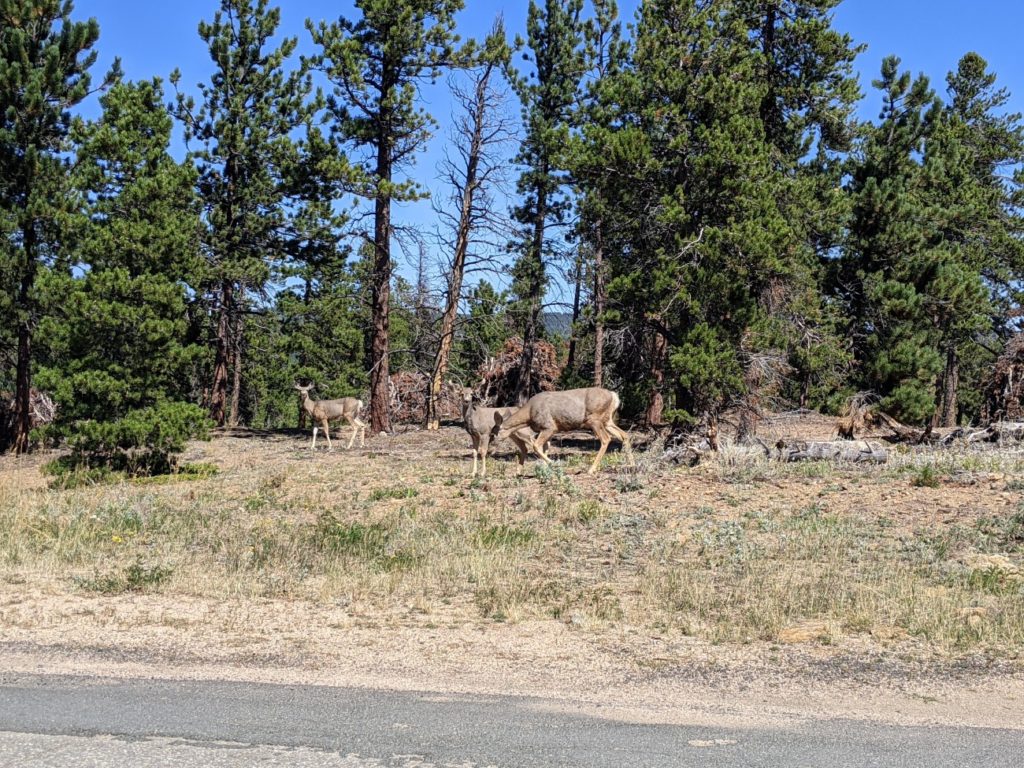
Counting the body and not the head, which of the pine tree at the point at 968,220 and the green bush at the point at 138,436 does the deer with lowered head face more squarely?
the green bush

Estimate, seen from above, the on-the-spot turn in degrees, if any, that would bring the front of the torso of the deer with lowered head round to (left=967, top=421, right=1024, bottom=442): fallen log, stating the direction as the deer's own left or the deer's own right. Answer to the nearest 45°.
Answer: approximately 180°

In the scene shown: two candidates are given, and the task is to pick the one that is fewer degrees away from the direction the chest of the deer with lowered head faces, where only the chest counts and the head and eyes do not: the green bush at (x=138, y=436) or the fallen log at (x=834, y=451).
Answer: the green bush

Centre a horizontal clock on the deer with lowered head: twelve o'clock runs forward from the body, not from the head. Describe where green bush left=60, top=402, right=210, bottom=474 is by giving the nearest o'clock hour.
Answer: The green bush is roughly at 12 o'clock from the deer with lowered head.

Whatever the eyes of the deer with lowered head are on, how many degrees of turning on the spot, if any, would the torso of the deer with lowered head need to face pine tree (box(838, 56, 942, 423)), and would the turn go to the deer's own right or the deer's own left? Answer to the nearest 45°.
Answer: approximately 135° to the deer's own right

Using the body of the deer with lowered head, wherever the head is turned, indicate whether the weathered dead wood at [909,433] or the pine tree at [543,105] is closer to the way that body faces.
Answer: the pine tree

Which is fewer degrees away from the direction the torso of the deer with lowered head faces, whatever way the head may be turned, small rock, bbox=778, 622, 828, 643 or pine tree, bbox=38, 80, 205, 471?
the pine tree

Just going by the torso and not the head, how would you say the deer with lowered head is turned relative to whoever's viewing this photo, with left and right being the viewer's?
facing to the left of the viewer
